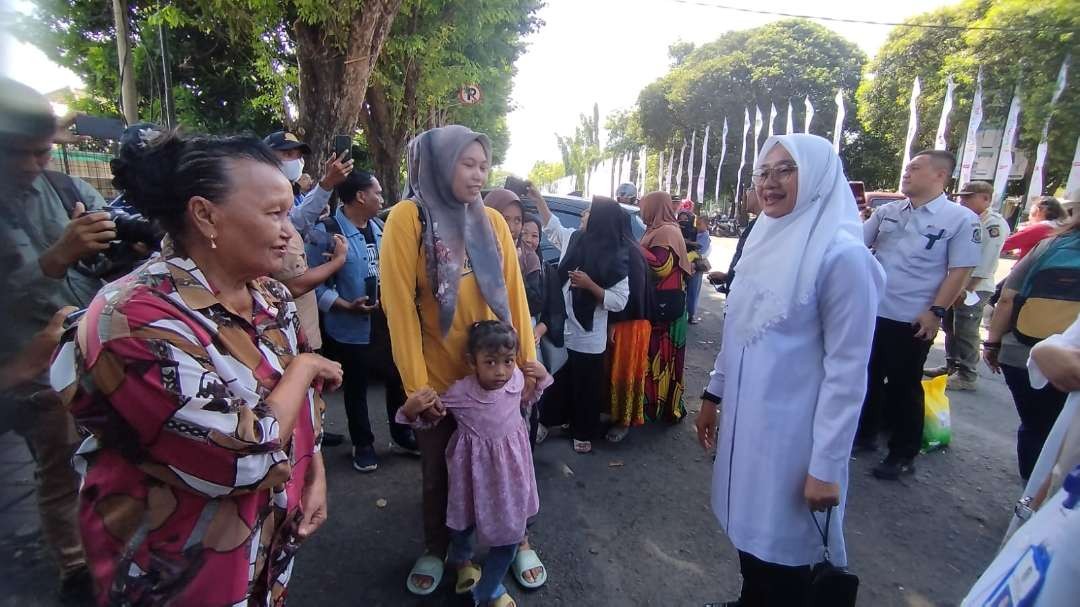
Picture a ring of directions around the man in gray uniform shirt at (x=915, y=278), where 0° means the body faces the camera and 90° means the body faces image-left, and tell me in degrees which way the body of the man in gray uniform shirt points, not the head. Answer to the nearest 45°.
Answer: approximately 45°

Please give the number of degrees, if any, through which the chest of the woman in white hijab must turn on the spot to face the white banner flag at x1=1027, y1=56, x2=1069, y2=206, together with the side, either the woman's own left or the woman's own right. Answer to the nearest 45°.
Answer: approximately 135° to the woman's own right

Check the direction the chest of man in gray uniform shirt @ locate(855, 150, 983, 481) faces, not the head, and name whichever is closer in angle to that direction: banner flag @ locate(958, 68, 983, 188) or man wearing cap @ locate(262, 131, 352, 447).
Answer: the man wearing cap

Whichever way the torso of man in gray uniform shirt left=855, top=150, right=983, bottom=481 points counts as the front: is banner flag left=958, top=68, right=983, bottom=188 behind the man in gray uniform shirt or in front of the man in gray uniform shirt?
behind

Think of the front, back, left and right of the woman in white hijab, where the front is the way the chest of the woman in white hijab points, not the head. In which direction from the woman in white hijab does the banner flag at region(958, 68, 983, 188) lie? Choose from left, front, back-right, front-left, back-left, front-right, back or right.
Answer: back-right

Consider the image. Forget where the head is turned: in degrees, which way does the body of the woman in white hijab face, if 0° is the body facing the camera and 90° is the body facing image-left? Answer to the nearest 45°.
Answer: approximately 45°

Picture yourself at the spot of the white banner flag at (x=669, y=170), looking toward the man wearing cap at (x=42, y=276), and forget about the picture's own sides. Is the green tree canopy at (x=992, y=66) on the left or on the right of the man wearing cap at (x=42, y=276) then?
left

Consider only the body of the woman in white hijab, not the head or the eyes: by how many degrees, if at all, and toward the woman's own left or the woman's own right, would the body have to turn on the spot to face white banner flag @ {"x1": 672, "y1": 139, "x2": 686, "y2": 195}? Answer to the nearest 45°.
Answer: approximately 135° to the woman's own right
